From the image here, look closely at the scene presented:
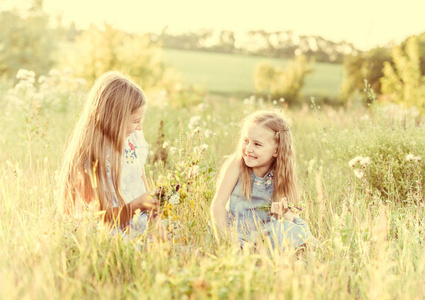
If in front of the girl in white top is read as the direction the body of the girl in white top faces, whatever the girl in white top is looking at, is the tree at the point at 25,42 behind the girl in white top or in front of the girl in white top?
behind

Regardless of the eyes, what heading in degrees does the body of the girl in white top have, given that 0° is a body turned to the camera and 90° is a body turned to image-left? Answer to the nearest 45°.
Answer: approximately 315°

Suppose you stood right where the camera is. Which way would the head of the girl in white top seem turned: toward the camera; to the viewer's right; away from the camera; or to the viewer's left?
to the viewer's right

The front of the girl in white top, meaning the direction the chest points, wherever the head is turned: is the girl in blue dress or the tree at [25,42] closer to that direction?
the girl in blue dress

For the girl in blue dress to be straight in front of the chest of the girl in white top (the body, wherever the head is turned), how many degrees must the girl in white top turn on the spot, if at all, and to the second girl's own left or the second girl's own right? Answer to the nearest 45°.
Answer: approximately 45° to the second girl's own left
